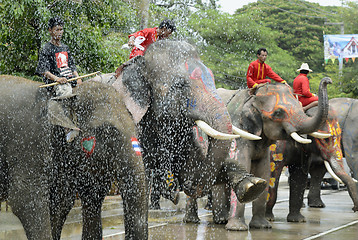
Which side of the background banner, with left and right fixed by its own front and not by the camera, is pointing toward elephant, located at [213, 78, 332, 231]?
front

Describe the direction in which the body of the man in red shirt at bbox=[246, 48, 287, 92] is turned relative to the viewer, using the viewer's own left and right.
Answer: facing the viewer and to the right of the viewer

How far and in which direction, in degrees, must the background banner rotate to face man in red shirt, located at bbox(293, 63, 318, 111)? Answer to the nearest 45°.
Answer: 0° — it already faces them

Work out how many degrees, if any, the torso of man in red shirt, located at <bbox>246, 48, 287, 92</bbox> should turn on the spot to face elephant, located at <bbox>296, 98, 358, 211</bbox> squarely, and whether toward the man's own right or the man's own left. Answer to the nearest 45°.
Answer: approximately 90° to the man's own left

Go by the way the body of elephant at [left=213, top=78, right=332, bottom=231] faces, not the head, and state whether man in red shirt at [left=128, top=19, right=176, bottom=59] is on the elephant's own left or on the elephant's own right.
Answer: on the elephant's own right

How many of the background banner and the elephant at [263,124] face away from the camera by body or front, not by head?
0

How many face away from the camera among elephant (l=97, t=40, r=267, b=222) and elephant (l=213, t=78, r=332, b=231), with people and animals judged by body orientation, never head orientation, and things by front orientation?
0

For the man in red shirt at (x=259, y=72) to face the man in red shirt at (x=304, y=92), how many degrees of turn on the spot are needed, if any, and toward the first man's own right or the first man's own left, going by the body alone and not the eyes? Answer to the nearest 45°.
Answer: approximately 90° to the first man's own left

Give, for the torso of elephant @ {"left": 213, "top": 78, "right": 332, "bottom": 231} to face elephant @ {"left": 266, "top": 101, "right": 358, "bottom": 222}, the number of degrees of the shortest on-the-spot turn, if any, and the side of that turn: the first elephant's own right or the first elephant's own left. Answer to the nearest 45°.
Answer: approximately 90° to the first elephant's own left

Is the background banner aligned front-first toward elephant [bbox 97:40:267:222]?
yes

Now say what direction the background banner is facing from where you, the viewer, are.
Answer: facing the viewer

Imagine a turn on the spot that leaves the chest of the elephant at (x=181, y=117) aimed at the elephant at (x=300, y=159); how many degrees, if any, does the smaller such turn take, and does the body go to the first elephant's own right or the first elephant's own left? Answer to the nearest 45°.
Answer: approximately 90° to the first elephant's own left
